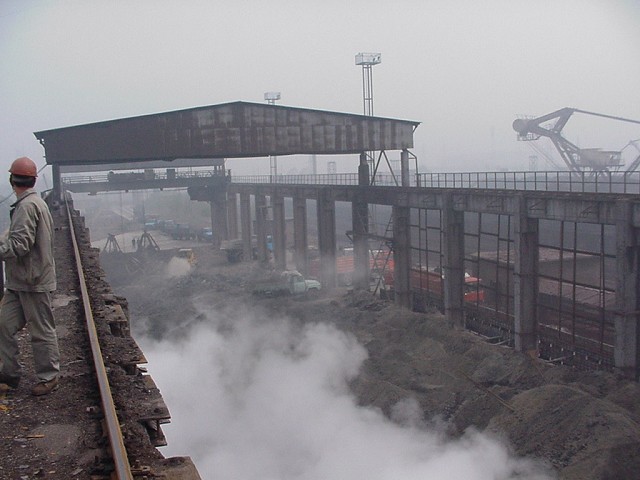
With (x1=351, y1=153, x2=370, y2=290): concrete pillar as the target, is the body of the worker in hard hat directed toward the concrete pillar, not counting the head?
no

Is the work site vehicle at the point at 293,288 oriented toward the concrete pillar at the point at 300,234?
no

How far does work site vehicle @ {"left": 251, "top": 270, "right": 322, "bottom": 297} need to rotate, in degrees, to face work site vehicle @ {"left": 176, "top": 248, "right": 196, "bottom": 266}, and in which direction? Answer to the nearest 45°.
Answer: approximately 135° to its left

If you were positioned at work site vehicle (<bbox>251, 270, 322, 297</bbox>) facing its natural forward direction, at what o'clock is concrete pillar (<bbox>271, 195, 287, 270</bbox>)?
The concrete pillar is roughly at 9 o'clock from the work site vehicle.

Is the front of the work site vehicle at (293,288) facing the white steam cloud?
no

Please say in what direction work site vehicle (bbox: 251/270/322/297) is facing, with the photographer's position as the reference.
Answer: facing to the right of the viewer

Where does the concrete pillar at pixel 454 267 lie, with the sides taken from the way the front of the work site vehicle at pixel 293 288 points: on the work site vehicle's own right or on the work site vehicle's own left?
on the work site vehicle's own right
